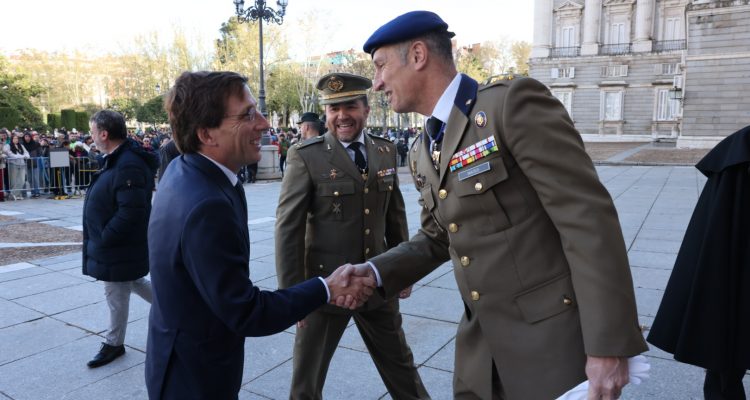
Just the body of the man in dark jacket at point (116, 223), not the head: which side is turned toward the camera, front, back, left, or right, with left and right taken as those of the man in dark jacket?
left

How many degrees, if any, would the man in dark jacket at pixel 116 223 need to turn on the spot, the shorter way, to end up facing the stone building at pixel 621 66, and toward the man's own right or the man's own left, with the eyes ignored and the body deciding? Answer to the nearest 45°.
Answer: approximately 135° to the man's own right

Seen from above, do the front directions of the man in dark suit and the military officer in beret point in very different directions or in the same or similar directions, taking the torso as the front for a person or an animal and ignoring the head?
very different directions

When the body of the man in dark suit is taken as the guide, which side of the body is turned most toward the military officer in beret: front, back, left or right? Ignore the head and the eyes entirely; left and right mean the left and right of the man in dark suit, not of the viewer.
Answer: front

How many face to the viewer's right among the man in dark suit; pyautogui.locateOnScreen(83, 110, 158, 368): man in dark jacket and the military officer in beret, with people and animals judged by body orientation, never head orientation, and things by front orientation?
1

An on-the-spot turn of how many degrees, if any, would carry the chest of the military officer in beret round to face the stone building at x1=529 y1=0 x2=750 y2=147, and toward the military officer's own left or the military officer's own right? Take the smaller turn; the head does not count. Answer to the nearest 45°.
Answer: approximately 135° to the military officer's own right

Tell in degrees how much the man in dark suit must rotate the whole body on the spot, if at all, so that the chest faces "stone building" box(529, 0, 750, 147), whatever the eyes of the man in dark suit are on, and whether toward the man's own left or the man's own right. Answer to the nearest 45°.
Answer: approximately 45° to the man's own left

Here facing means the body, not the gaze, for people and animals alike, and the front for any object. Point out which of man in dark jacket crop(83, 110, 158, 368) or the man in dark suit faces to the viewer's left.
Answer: the man in dark jacket

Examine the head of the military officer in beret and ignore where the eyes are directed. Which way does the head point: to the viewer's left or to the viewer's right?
to the viewer's left

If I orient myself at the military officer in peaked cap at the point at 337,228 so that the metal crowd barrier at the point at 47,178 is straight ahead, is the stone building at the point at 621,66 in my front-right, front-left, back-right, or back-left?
front-right

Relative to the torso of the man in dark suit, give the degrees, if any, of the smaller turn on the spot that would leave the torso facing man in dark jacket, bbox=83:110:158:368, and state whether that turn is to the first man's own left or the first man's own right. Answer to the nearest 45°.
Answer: approximately 90° to the first man's own left

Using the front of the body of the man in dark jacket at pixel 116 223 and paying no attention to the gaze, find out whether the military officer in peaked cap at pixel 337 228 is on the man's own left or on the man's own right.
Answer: on the man's own left

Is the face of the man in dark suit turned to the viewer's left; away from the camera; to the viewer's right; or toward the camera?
to the viewer's right
